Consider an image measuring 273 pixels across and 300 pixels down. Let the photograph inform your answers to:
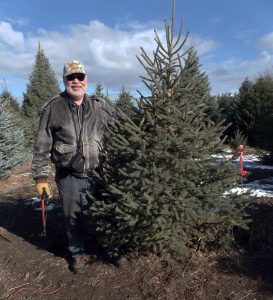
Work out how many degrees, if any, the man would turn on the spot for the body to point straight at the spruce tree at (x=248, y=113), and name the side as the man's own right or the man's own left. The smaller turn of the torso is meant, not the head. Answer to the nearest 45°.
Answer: approximately 135° to the man's own left

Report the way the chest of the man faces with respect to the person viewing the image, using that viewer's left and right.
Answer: facing the viewer

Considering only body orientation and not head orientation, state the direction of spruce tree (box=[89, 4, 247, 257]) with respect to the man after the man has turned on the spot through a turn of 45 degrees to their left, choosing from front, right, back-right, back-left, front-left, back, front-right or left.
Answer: front

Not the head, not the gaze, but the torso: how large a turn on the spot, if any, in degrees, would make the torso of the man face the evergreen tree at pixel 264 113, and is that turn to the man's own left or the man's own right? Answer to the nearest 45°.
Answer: approximately 135° to the man's own left

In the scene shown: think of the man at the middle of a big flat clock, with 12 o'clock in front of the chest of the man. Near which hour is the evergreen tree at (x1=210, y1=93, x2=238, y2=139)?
The evergreen tree is roughly at 7 o'clock from the man.

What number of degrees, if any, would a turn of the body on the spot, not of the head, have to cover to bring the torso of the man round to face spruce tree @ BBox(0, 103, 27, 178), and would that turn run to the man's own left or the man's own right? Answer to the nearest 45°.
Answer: approximately 180°

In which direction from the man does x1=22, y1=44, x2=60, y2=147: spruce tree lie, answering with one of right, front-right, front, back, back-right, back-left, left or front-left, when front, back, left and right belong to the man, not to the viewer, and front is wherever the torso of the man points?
back
